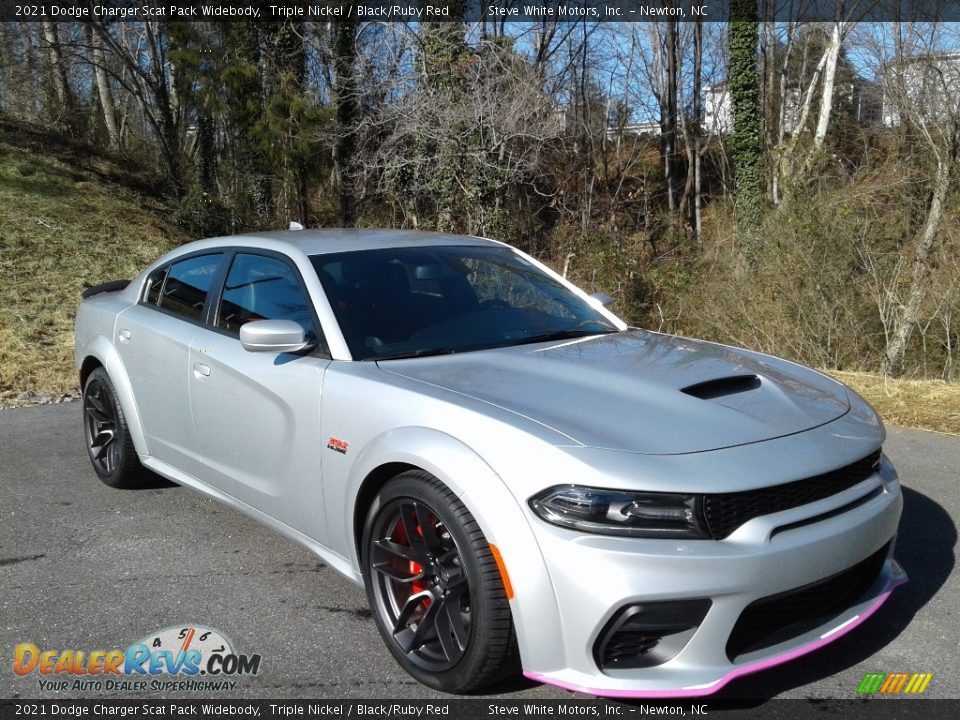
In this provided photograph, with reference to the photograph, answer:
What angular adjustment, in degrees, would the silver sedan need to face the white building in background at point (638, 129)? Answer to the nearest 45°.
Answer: approximately 135° to its left

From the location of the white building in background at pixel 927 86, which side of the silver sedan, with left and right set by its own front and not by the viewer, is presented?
left

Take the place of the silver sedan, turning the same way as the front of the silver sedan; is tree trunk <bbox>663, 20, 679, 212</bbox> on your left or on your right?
on your left

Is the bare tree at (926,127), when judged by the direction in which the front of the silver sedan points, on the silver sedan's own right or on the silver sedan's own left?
on the silver sedan's own left

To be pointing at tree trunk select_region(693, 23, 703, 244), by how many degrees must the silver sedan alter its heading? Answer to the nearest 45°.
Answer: approximately 135° to its left

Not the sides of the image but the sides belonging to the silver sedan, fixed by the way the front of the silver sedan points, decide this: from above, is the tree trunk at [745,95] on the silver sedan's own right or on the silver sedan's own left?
on the silver sedan's own left

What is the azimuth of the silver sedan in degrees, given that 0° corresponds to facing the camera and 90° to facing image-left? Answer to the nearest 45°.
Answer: approximately 315°

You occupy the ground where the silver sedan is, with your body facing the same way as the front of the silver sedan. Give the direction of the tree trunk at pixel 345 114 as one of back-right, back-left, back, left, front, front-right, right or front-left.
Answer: back-left

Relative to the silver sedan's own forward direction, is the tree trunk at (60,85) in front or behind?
behind
